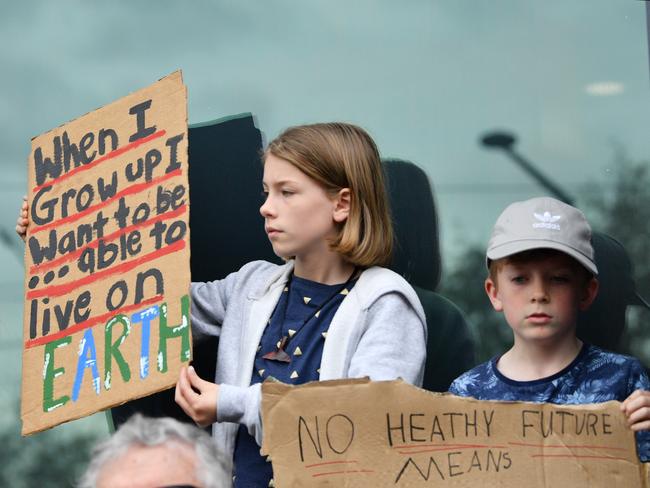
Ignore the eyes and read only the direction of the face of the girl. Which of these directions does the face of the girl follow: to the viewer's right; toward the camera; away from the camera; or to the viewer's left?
to the viewer's left

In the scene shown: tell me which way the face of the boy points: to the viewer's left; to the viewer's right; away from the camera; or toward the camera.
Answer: toward the camera

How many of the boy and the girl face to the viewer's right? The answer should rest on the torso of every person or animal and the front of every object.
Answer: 0

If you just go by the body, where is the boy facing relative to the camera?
toward the camera

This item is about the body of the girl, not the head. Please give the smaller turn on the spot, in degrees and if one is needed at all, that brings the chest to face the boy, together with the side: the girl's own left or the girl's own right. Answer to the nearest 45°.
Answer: approximately 90° to the girl's own left

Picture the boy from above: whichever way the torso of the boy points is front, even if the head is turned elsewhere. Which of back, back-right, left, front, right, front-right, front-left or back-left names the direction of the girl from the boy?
right

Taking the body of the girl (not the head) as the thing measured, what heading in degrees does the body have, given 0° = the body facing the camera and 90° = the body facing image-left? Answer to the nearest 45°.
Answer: approximately 45°
